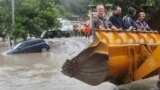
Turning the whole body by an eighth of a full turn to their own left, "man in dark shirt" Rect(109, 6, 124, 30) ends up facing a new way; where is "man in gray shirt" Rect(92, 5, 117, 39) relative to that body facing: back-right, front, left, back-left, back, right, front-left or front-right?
back

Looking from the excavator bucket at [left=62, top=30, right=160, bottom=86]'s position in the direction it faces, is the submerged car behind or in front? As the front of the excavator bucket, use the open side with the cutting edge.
in front

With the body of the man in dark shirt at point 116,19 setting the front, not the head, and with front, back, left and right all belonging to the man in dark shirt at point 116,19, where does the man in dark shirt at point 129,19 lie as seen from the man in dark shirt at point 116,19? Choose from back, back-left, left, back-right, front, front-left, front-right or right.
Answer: front-left

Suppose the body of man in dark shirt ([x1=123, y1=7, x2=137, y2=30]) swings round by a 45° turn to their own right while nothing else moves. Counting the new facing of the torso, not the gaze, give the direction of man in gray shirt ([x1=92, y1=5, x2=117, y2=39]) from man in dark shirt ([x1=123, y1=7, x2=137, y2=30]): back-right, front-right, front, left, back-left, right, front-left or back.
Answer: right
